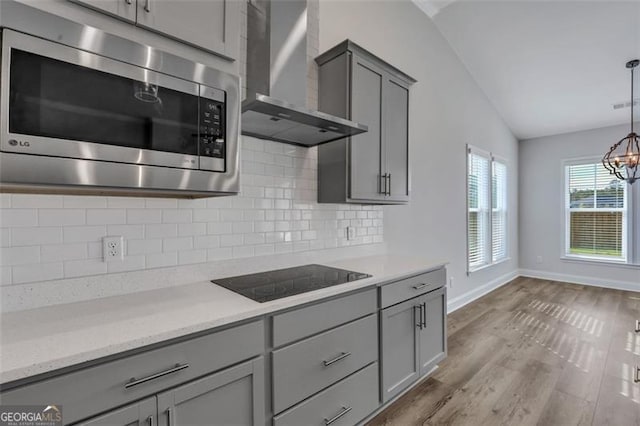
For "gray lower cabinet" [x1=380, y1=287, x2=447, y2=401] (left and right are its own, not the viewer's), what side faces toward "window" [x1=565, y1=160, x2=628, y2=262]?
left

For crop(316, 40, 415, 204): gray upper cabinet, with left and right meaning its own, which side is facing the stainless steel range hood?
right

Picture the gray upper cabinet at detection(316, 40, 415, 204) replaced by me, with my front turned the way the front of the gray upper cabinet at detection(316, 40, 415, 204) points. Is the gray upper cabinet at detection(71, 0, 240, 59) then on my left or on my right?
on my right

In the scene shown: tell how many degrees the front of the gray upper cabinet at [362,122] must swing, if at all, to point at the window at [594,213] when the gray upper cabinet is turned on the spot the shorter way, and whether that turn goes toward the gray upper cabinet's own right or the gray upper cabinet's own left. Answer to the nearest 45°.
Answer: approximately 90° to the gray upper cabinet's own left

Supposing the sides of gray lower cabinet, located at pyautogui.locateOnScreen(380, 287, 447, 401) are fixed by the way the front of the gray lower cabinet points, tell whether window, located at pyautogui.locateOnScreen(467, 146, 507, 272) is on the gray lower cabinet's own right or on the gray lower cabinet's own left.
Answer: on the gray lower cabinet's own left

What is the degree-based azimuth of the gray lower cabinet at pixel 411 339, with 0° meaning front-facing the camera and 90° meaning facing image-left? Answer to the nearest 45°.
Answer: approximately 315°

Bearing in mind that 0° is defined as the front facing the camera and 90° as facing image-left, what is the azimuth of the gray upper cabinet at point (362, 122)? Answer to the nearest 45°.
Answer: approximately 315°

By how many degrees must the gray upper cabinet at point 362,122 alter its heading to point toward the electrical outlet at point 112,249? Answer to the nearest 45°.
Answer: approximately 90° to its right
